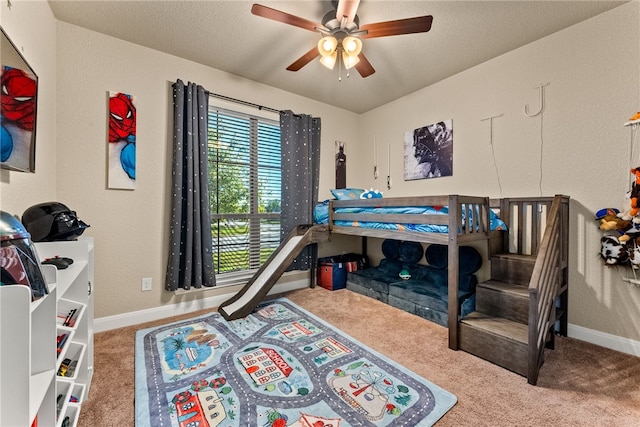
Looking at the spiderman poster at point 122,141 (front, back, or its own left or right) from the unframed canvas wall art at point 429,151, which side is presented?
left

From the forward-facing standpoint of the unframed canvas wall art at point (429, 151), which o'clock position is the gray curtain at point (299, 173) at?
The gray curtain is roughly at 1 o'clock from the unframed canvas wall art.

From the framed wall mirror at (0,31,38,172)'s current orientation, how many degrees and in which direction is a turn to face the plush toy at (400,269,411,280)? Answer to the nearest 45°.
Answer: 0° — it already faces it

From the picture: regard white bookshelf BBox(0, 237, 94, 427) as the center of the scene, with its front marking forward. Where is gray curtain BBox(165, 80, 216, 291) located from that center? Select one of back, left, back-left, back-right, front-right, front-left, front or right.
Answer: front-left

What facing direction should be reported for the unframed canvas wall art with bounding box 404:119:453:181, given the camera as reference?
facing the viewer and to the left of the viewer

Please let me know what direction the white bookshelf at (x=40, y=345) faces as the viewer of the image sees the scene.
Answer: facing to the right of the viewer

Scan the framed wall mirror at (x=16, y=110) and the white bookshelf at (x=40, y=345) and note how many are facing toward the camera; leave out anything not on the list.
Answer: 0

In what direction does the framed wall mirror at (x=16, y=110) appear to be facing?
to the viewer's right

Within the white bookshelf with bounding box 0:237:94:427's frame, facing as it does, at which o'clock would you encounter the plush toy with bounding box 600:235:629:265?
The plush toy is roughly at 1 o'clock from the white bookshelf.
